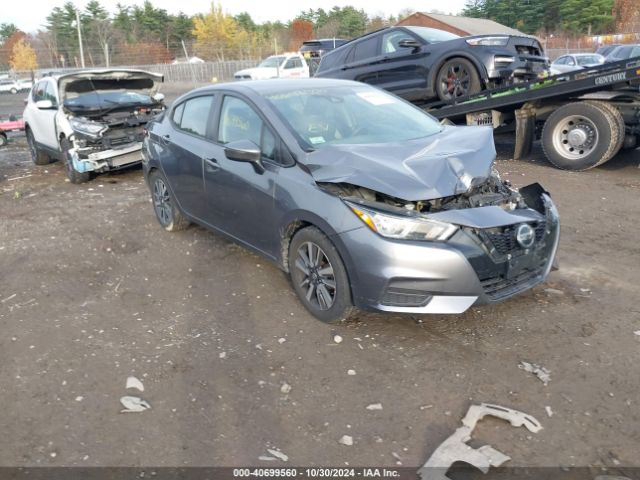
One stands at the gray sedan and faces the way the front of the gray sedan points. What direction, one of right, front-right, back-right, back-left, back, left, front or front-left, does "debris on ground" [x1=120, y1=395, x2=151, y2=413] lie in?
right

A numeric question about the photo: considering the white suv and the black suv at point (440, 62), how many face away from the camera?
0

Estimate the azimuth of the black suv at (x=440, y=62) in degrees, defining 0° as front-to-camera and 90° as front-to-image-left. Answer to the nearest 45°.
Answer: approximately 315°

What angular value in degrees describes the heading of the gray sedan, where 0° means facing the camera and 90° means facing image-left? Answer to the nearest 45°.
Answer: approximately 315°

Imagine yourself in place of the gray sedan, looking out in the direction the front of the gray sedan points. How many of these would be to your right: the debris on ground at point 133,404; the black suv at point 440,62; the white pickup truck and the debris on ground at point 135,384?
2

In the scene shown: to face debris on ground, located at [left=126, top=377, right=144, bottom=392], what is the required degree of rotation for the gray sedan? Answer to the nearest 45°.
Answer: approximately 90° to its right

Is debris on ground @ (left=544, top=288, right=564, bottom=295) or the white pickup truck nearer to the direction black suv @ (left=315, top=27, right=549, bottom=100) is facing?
the debris on ground

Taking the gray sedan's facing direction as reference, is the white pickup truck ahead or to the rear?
to the rear

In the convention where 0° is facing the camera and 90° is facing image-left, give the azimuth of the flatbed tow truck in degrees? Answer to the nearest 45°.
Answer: approximately 315°

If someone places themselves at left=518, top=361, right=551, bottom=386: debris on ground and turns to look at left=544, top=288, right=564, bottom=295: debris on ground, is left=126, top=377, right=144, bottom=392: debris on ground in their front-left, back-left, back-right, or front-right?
back-left

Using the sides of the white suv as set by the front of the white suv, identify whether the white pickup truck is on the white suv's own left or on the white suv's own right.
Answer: on the white suv's own left

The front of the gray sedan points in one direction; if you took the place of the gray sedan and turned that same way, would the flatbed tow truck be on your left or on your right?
on your left

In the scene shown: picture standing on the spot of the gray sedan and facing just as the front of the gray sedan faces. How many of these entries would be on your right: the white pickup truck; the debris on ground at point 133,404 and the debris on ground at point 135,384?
2

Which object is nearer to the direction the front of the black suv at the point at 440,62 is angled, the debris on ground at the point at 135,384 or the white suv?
the debris on ground

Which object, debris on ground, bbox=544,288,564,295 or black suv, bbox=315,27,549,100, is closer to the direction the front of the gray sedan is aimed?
the debris on ground
